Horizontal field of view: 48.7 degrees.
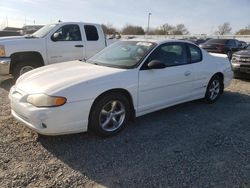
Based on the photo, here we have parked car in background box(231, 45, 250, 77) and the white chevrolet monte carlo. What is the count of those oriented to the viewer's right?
0

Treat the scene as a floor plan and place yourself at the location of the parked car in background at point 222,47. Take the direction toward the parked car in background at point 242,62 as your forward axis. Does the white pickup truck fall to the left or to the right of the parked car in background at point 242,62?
right

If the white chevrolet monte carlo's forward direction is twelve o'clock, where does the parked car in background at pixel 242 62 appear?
The parked car in background is roughly at 6 o'clock from the white chevrolet monte carlo.

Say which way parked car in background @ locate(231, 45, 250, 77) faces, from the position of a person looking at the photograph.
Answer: facing the viewer and to the left of the viewer

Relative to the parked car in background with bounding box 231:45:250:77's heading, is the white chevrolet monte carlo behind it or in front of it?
in front

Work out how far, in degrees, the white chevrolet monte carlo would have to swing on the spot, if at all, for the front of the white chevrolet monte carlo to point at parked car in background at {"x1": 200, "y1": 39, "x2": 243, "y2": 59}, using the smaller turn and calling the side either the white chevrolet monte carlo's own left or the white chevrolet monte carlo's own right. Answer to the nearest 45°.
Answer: approximately 180°

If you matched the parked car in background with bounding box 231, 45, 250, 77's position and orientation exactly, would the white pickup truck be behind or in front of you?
in front

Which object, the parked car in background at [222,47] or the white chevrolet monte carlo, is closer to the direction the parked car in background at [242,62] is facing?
the white chevrolet monte carlo

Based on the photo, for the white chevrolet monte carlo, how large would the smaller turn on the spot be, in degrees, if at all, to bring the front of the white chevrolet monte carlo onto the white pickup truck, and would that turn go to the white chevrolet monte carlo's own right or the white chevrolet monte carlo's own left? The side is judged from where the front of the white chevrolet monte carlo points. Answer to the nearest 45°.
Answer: approximately 90° to the white chevrolet monte carlo's own right
